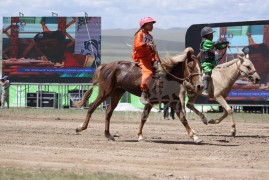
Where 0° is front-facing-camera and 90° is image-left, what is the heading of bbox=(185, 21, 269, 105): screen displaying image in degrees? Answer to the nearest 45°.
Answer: approximately 0°

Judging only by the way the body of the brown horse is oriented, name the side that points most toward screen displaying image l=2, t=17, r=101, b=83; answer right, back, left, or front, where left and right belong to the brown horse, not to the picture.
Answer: left

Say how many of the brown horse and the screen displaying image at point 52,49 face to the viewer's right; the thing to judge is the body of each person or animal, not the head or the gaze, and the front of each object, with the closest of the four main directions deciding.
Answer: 1

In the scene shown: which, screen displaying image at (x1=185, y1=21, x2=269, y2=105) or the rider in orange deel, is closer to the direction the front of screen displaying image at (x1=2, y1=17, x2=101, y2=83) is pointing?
the rider in orange deel

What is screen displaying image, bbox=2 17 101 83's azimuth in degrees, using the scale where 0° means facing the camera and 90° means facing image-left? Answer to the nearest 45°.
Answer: approximately 0°

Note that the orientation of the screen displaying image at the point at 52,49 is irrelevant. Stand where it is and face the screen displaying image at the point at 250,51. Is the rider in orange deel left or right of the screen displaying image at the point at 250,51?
right

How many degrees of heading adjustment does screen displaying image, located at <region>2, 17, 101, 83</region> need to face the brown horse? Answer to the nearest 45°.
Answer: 0° — it already faces it

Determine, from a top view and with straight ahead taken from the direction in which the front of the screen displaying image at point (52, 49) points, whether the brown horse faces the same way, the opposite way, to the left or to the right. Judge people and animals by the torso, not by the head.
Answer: to the left

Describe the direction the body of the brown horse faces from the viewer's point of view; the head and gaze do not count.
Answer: to the viewer's right

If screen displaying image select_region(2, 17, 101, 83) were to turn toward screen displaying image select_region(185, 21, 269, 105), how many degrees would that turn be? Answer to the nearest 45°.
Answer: approximately 45° to its left
